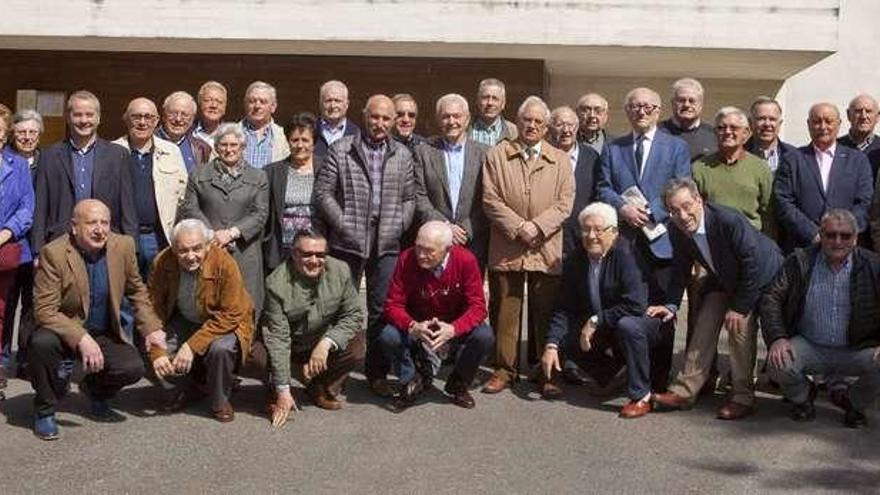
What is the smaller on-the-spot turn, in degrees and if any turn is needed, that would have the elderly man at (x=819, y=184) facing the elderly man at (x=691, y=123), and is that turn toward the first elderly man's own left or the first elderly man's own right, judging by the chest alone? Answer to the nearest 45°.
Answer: approximately 90° to the first elderly man's own right

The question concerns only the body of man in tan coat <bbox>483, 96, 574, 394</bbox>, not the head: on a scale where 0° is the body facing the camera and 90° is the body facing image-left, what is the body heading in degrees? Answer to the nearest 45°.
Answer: approximately 0°

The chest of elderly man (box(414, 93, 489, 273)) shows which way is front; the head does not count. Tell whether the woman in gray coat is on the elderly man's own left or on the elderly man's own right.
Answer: on the elderly man's own right

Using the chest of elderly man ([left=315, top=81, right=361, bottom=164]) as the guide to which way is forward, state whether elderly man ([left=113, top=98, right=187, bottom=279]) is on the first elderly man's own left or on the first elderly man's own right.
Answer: on the first elderly man's own right

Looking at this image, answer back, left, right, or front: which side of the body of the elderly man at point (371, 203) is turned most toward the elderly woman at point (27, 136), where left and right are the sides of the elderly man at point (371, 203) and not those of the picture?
right

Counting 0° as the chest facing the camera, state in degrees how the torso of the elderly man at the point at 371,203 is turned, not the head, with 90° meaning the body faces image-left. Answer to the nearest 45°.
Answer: approximately 0°
